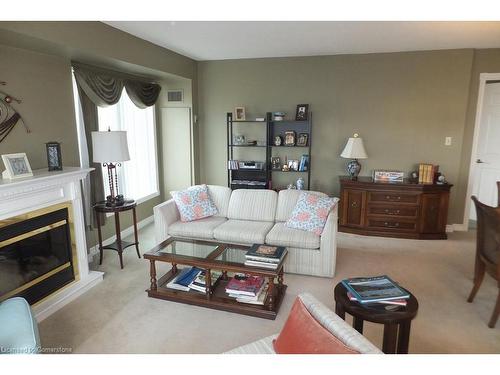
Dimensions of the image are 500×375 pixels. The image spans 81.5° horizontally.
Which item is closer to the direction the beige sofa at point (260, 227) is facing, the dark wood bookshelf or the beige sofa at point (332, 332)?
the beige sofa

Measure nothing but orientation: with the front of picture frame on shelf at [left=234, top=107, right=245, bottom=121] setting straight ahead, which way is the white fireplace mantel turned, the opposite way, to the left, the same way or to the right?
to the left

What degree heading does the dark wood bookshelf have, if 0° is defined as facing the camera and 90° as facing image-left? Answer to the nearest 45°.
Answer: approximately 0°
